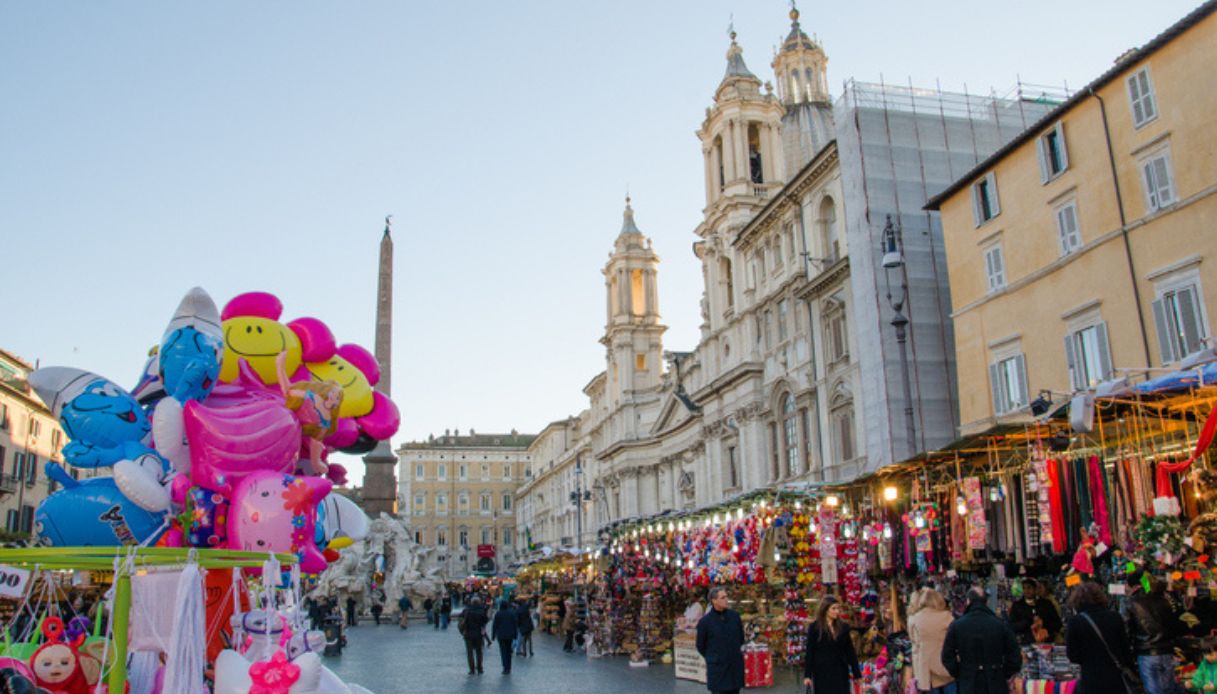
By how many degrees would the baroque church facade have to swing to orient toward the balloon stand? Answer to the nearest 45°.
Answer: approximately 45° to its left

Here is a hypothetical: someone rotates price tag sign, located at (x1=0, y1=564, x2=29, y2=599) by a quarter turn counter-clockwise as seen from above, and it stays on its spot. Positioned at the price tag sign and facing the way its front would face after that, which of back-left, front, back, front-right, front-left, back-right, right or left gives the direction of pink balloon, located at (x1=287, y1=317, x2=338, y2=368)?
front-left

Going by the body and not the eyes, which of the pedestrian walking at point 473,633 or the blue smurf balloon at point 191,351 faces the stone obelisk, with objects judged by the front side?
the pedestrian walking

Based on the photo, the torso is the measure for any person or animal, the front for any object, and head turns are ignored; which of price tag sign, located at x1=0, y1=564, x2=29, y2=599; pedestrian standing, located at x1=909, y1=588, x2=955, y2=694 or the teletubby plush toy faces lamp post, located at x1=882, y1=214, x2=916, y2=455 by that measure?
the pedestrian standing

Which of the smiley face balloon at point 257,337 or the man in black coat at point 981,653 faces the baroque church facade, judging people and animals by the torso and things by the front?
the man in black coat

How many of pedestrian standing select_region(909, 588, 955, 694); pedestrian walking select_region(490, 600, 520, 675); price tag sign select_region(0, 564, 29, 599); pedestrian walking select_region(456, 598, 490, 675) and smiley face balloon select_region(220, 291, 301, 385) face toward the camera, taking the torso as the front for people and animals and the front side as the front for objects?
2

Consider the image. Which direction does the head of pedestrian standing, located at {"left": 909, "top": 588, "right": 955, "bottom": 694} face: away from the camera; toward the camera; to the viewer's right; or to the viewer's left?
away from the camera

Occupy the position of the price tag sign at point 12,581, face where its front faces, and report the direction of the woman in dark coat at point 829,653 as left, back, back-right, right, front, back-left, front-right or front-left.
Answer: left

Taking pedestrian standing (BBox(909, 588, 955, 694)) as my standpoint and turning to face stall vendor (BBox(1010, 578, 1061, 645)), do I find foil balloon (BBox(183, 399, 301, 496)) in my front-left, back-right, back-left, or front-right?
back-left

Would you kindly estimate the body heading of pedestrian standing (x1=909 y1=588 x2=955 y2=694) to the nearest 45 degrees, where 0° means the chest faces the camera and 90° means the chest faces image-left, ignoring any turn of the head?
approximately 180°

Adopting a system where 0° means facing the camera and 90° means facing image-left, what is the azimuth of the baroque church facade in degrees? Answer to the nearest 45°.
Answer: approximately 45°

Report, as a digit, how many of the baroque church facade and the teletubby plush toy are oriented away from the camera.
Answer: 0

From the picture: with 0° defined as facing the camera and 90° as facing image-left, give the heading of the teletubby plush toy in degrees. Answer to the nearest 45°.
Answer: approximately 0°
